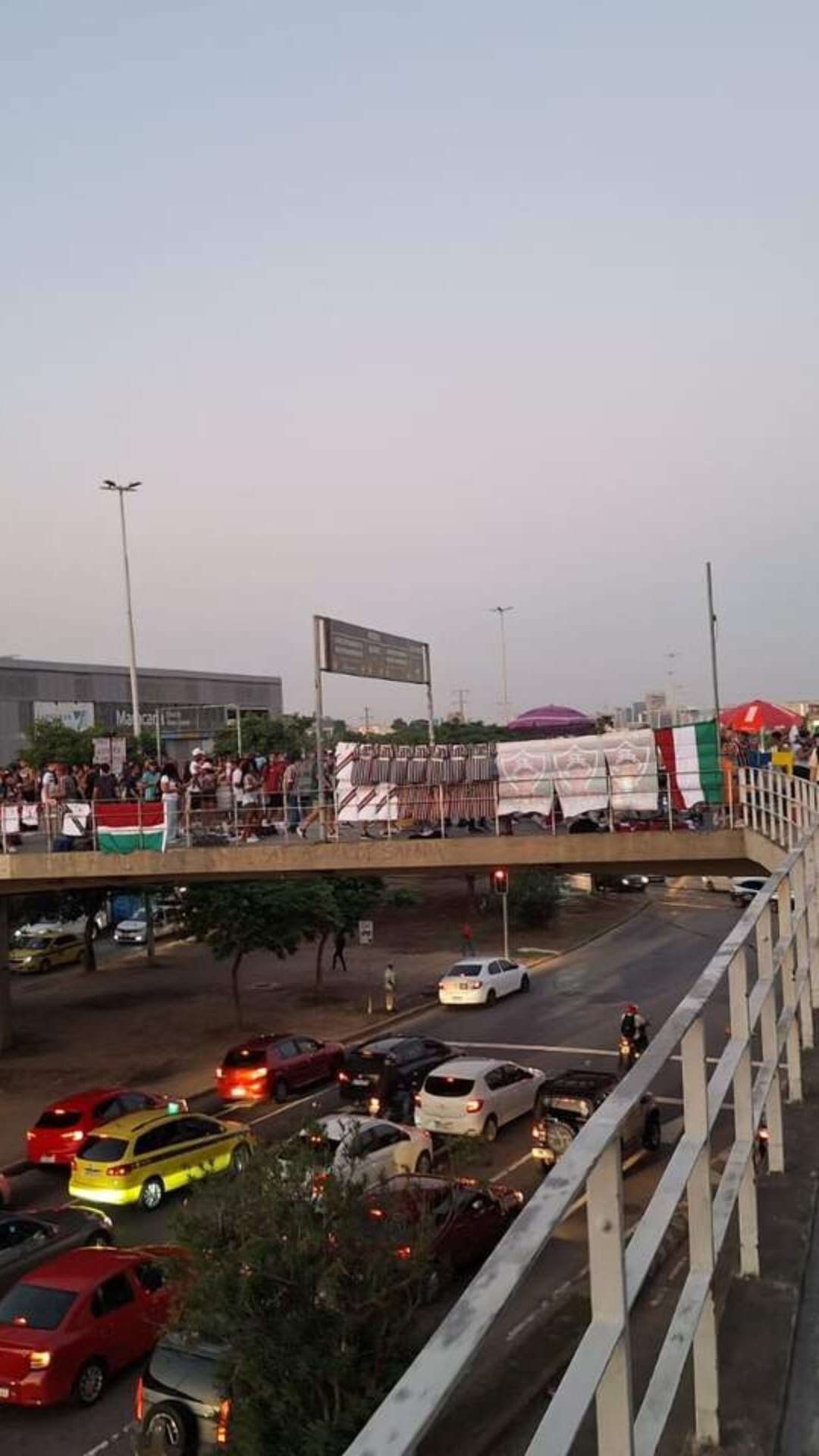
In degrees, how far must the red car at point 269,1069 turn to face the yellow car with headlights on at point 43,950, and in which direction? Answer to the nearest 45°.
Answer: approximately 45° to its left

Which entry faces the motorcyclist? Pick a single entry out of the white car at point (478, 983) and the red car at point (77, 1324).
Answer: the red car

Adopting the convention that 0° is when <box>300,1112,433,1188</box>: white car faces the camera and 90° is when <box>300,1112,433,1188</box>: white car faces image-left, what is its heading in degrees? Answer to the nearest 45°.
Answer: approximately 225°

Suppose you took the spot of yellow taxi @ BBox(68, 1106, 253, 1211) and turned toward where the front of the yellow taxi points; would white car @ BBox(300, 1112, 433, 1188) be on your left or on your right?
on your right

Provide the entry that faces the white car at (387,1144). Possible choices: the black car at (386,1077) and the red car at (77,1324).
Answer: the red car

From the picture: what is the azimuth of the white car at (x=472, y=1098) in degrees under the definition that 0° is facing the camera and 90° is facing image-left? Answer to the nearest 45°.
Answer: approximately 225°

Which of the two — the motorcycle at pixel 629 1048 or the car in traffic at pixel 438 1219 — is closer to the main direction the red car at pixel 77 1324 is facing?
the motorcycle

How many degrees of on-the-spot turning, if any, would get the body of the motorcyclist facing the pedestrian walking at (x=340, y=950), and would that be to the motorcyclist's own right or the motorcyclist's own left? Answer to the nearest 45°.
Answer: approximately 90° to the motorcyclist's own left

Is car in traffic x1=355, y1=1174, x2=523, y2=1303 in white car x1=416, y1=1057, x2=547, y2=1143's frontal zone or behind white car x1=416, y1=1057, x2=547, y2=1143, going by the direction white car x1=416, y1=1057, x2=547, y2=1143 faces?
behind

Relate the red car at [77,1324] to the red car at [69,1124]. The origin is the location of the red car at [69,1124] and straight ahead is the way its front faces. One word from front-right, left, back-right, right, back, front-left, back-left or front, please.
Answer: back-right

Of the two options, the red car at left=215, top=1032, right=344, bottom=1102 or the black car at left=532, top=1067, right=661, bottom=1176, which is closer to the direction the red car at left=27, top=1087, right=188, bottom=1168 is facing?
the red car

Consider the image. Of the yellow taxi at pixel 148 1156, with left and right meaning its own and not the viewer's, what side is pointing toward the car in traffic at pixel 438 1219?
right

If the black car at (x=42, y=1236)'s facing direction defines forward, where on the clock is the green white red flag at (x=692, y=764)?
The green white red flag is roughly at 1 o'clock from the black car.

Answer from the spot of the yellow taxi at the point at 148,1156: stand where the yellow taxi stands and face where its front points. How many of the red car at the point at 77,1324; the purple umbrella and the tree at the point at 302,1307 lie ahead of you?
1

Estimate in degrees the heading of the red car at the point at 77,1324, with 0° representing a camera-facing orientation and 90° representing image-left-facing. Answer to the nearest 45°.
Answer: approximately 225°

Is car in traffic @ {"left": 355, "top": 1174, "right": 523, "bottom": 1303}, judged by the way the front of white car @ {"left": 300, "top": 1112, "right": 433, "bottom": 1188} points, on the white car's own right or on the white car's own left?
on the white car's own right

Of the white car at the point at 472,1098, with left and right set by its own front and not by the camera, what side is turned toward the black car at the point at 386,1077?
left

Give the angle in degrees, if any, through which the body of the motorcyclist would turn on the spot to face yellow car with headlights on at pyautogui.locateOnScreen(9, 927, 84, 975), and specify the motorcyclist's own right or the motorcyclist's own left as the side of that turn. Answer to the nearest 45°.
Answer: approximately 90° to the motorcyclist's own left
